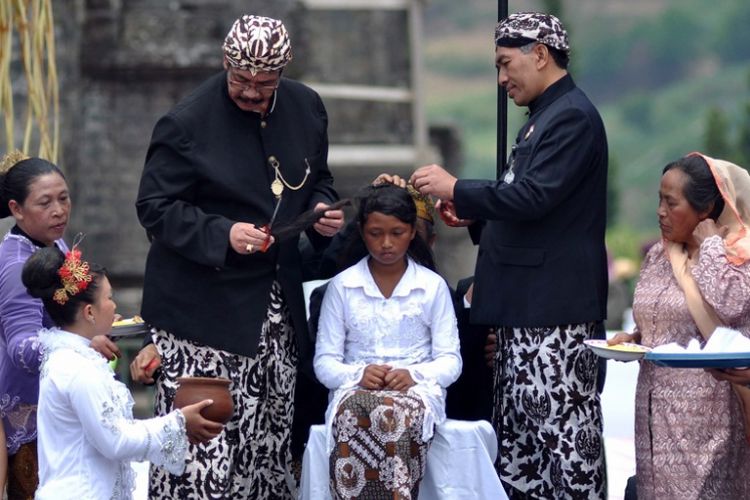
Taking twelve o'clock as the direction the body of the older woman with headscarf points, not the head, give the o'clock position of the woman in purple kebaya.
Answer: The woman in purple kebaya is roughly at 1 o'clock from the older woman with headscarf.

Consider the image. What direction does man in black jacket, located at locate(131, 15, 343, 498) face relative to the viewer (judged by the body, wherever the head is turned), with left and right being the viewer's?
facing the viewer and to the right of the viewer

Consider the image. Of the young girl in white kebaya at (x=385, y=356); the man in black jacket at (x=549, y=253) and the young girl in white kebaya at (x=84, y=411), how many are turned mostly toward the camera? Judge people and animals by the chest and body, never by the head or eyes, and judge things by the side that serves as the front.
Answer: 1

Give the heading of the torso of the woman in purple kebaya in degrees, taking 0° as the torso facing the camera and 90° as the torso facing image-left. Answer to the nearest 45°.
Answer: approximately 315°

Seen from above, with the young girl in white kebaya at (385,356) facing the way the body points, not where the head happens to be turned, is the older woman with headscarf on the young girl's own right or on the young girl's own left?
on the young girl's own left

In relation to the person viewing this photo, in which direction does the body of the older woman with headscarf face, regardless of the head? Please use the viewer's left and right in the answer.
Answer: facing the viewer and to the left of the viewer

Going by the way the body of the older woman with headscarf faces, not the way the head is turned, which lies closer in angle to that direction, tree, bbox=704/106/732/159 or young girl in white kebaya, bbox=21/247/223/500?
the young girl in white kebaya

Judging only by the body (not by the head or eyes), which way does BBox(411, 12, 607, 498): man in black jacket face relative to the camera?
to the viewer's left

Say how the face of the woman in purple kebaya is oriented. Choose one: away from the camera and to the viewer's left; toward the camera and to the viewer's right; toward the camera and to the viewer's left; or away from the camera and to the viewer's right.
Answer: toward the camera and to the viewer's right

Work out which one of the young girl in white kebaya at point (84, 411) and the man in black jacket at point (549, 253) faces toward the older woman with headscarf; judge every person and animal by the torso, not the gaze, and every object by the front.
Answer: the young girl in white kebaya

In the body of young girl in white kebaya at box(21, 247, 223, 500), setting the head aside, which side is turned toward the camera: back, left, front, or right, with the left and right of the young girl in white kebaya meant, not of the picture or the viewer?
right
